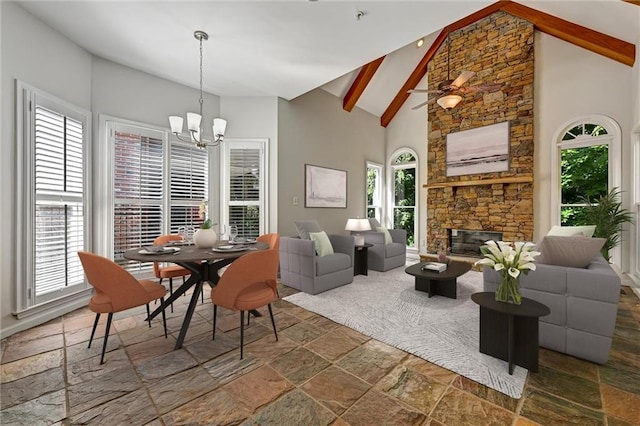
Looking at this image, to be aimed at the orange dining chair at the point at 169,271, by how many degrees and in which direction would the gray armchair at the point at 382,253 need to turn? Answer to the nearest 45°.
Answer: approximately 90° to its right

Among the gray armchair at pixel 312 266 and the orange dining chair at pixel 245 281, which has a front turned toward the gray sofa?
the gray armchair

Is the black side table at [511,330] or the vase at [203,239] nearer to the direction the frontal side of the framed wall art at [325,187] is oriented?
the black side table

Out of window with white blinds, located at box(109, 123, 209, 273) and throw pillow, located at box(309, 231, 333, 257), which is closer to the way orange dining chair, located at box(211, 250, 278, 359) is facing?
the window with white blinds

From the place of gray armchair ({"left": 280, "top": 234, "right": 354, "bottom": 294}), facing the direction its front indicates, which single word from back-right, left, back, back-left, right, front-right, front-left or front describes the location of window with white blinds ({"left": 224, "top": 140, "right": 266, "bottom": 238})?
back

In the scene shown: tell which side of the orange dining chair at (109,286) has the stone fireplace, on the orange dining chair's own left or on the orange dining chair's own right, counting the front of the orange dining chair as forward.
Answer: on the orange dining chair's own right

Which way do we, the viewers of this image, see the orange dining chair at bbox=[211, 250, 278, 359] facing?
facing away from the viewer and to the left of the viewer
